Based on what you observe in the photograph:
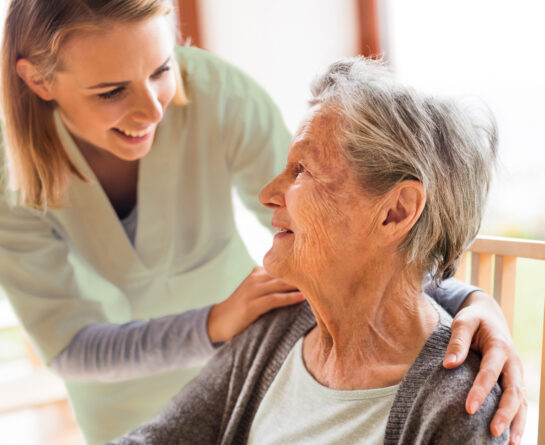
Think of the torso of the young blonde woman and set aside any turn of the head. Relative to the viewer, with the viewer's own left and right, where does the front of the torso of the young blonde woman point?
facing the viewer and to the right of the viewer

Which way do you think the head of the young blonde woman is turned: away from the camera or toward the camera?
toward the camera

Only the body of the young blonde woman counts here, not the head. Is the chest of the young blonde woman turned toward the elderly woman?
yes

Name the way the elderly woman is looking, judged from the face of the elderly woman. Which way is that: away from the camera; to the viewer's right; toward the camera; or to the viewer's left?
to the viewer's left
